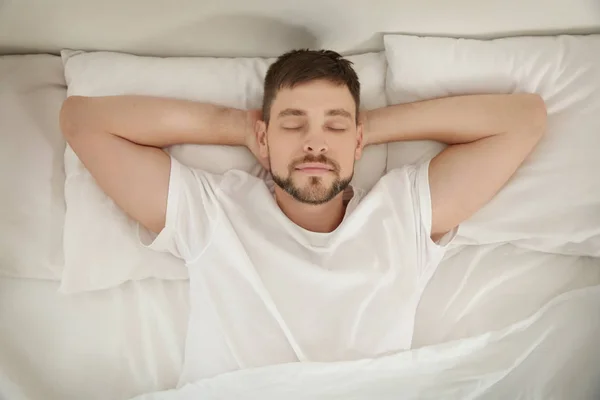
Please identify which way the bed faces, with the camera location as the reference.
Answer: facing the viewer
